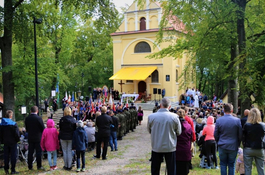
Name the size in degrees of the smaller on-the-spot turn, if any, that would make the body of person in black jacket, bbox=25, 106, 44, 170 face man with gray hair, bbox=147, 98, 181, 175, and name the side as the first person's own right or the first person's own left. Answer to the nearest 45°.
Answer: approximately 135° to the first person's own right

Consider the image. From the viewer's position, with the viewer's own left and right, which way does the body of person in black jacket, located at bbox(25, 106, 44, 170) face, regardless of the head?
facing away from the viewer

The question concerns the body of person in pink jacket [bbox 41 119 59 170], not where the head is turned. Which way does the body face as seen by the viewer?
away from the camera

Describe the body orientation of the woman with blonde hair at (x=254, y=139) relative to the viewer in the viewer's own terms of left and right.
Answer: facing away from the viewer

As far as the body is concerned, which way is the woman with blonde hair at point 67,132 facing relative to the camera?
away from the camera

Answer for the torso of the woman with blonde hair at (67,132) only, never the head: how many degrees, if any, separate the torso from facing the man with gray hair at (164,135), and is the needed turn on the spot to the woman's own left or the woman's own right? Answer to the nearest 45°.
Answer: approximately 135° to the woman's own right

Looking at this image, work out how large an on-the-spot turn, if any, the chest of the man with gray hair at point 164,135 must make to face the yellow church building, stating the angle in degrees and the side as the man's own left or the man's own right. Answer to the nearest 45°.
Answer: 0° — they already face it

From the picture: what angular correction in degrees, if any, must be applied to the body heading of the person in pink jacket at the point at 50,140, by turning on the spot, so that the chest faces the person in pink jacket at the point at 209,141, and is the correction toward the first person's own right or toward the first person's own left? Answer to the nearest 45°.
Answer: approximately 90° to the first person's own right

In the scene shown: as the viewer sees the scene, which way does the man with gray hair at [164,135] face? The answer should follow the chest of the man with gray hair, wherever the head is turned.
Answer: away from the camera
